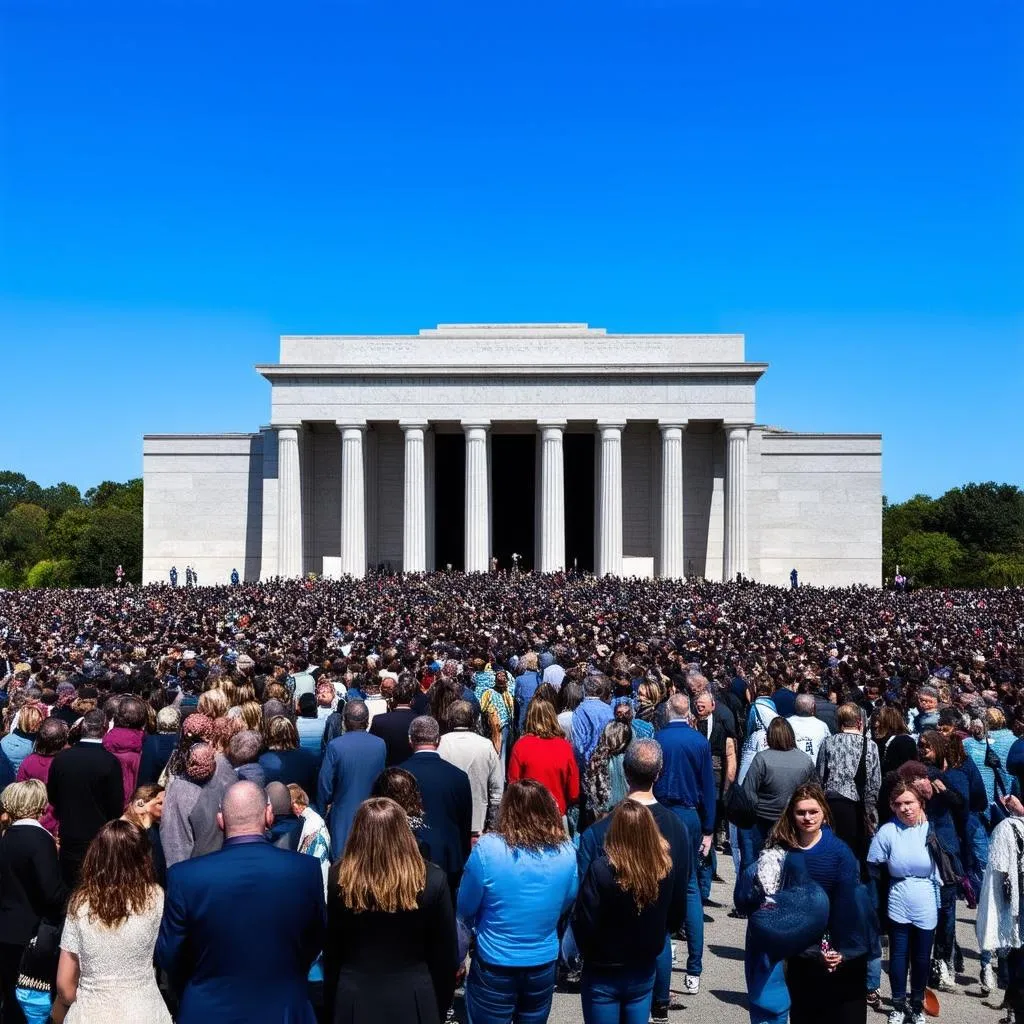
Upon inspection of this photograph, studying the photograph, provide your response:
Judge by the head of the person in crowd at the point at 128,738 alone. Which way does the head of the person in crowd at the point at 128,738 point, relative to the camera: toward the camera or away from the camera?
away from the camera

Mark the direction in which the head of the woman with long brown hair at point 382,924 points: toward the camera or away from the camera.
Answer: away from the camera

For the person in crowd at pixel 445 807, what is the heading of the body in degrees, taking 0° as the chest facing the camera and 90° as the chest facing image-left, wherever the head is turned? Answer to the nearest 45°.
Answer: approximately 180°

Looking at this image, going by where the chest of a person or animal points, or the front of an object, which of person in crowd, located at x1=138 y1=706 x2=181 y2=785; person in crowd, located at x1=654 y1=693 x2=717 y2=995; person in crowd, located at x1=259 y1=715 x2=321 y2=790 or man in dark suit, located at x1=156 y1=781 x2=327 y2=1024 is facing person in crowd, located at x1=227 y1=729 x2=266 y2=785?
the man in dark suit

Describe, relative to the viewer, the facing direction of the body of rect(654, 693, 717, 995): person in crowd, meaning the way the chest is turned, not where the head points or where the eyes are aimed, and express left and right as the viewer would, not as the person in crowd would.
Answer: facing away from the viewer

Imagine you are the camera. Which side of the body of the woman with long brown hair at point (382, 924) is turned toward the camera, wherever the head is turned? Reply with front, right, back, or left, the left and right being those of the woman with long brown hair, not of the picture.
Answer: back

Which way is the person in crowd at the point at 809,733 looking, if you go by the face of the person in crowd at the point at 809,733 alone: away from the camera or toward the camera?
away from the camera

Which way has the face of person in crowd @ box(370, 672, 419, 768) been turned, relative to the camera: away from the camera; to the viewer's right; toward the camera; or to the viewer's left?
away from the camera

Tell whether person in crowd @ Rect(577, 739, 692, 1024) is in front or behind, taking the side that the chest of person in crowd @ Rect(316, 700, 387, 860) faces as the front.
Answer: behind

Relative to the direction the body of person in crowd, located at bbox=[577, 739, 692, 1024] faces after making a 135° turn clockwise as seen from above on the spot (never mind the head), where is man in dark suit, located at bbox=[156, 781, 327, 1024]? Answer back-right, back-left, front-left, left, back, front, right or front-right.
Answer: right

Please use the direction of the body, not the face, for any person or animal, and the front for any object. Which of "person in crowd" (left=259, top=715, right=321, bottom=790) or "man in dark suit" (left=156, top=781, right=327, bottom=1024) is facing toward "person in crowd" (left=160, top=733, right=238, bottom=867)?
the man in dark suit

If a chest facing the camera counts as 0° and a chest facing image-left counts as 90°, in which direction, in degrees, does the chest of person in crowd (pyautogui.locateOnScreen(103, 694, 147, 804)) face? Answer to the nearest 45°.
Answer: approximately 180°
